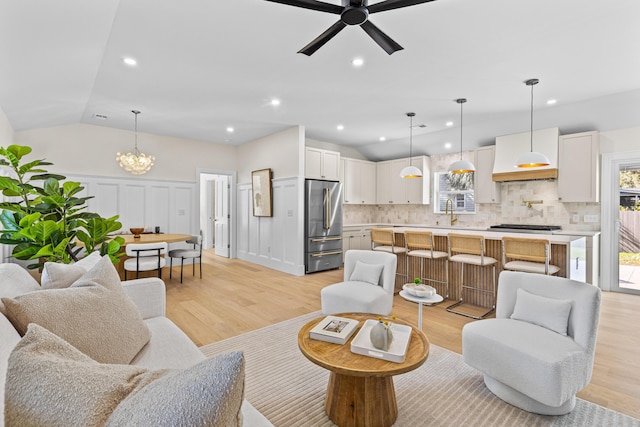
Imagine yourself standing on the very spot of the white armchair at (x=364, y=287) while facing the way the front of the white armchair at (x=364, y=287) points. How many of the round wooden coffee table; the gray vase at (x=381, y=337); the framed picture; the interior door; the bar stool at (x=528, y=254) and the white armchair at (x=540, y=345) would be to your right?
2

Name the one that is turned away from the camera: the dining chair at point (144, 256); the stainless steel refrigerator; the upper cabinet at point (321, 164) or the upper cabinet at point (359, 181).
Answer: the dining chair

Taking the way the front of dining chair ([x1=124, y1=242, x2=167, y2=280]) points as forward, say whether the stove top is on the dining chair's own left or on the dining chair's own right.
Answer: on the dining chair's own right

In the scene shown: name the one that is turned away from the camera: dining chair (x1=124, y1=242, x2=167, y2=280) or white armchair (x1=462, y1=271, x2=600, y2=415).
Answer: the dining chair

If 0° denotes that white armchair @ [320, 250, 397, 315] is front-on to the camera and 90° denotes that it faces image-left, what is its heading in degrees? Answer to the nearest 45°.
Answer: approximately 45°

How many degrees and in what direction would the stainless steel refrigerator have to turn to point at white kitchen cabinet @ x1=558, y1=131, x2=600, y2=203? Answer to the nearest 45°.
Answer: approximately 45° to its left

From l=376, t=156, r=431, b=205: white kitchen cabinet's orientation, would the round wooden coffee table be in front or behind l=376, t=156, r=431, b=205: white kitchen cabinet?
in front

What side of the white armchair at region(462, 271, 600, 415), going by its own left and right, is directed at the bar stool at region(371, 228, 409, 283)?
right

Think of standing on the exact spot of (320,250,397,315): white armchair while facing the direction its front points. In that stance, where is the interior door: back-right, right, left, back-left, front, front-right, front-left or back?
right

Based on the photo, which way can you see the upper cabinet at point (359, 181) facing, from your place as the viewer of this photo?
facing the viewer and to the right of the viewer

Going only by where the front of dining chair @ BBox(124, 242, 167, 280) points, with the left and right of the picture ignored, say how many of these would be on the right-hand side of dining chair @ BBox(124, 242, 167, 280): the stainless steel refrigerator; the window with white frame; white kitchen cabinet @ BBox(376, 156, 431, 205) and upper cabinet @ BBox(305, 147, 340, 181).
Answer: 4

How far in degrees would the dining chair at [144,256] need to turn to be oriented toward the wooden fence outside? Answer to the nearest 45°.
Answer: approximately 135° to its right

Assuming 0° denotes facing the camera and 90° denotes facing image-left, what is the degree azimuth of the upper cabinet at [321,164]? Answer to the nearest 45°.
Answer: approximately 315°

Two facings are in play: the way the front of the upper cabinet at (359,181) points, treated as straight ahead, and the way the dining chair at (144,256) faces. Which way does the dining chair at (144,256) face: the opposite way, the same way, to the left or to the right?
the opposite way

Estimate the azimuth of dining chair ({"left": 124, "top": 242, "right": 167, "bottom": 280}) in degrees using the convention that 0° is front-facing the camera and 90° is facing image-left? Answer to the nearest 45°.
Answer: approximately 180°

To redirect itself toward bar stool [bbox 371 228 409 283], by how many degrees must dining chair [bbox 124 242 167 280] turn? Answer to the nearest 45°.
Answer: approximately 135° to its right
